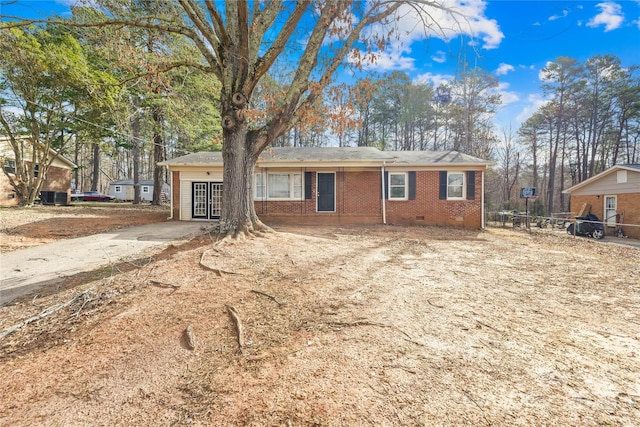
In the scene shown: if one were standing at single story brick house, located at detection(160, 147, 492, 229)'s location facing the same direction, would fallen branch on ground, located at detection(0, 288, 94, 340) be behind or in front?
in front

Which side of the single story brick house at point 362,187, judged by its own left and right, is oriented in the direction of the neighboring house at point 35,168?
right

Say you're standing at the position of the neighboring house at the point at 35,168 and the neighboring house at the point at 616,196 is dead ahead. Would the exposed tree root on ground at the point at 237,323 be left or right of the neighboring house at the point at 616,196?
right

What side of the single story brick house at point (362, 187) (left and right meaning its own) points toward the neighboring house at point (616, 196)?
left

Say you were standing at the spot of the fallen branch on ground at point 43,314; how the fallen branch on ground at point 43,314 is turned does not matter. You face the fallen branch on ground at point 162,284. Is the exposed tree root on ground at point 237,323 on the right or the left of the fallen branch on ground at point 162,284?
right

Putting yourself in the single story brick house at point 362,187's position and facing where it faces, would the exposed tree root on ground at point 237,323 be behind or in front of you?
in front

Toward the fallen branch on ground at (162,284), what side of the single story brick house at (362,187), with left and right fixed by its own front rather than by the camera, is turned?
front

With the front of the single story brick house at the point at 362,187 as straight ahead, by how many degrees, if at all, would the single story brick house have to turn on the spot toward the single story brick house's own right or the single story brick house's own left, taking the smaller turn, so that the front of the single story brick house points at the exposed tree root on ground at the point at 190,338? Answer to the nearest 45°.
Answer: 0° — it already faces it

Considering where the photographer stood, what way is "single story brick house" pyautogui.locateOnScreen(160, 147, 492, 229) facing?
facing the viewer

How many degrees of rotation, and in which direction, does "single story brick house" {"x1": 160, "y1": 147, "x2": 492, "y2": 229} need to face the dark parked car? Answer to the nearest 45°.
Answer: approximately 135° to its right
